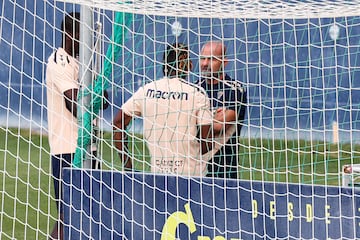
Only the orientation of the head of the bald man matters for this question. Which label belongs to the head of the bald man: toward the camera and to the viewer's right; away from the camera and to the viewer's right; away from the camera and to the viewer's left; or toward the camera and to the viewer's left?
toward the camera and to the viewer's left

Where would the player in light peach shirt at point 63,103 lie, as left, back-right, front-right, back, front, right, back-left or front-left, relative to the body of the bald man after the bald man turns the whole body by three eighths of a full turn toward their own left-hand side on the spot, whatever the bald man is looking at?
back

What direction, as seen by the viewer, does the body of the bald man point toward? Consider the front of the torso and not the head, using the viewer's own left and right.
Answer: facing the viewer and to the left of the viewer
